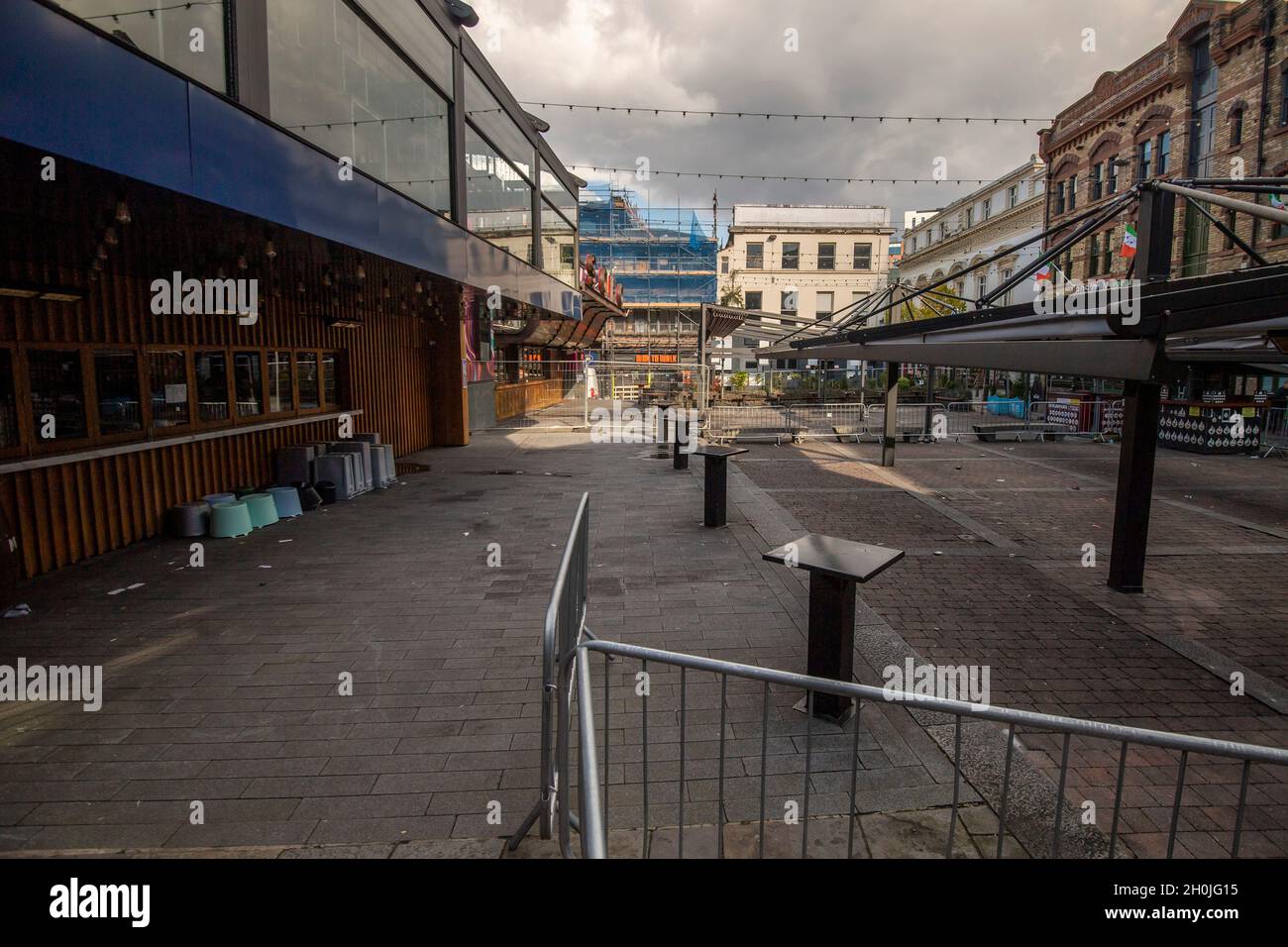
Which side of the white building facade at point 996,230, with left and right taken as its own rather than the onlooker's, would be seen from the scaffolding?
front

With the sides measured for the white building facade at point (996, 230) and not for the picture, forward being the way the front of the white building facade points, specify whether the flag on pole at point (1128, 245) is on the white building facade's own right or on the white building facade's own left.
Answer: on the white building facade's own left

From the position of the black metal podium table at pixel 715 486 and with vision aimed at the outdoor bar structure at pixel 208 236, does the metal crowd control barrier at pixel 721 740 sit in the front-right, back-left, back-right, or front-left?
front-left

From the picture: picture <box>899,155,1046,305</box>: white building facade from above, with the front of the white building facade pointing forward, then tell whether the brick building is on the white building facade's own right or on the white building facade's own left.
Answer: on the white building facade's own left

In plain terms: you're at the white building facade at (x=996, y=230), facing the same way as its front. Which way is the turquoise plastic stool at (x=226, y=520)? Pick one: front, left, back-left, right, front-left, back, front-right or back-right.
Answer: front-left

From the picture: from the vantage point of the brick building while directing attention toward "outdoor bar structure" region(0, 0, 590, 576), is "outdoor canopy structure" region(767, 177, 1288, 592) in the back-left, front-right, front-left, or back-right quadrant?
front-left

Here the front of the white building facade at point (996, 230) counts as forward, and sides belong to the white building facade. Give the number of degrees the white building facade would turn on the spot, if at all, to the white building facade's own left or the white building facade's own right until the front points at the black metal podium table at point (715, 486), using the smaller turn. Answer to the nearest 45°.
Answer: approximately 45° to the white building facade's own left

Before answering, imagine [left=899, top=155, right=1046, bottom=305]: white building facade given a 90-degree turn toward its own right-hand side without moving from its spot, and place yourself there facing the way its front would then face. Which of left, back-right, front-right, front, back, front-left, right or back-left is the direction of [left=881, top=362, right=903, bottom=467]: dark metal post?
back-left

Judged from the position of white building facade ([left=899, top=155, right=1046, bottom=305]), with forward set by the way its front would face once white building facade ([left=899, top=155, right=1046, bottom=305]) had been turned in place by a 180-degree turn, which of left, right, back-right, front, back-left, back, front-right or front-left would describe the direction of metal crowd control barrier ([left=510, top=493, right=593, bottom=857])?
back-right

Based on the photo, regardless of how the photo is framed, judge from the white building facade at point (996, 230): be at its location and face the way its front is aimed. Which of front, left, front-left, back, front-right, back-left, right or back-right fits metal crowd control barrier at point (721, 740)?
front-left

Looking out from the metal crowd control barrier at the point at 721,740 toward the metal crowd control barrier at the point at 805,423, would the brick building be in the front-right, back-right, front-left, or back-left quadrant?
front-right

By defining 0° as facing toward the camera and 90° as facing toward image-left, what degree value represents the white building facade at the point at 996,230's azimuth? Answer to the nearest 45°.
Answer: approximately 45°

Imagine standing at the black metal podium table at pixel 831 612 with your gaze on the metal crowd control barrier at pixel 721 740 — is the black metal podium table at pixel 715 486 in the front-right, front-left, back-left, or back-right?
back-right
